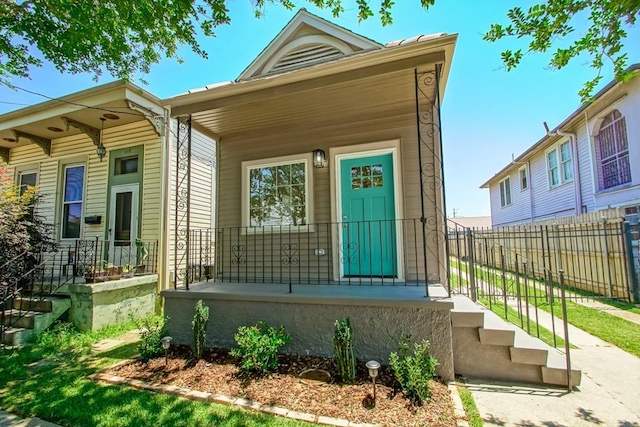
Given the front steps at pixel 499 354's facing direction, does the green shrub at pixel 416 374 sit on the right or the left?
on its right

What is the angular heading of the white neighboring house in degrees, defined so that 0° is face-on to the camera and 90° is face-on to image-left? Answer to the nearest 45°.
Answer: approximately 315°

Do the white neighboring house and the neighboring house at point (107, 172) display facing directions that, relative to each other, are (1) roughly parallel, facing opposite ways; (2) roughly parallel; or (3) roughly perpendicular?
roughly parallel

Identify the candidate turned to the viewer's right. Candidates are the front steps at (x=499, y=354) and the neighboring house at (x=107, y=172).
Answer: the front steps

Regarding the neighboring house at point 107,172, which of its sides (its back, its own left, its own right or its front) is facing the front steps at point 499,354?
left

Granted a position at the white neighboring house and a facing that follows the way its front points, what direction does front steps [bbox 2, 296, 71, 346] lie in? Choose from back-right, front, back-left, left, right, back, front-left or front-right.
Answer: right

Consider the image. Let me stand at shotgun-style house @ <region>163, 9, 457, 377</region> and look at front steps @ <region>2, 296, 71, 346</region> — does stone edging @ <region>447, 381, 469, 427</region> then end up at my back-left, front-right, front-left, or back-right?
back-left

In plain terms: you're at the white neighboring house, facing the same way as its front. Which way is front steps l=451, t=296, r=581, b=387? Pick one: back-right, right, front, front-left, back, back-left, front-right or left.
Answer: front-right

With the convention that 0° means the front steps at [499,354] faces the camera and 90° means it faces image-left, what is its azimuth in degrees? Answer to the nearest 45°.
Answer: approximately 270°

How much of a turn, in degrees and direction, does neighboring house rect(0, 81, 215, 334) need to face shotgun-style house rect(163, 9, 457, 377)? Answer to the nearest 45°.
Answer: approximately 90° to its left

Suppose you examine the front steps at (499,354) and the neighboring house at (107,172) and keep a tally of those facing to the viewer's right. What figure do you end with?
1

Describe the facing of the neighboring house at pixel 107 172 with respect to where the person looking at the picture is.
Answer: facing the viewer and to the left of the viewer

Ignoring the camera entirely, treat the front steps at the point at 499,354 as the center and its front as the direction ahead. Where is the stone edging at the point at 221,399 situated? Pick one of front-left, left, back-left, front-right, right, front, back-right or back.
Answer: back-right

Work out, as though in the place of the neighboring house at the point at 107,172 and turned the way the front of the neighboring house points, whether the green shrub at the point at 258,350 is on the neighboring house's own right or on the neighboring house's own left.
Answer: on the neighboring house's own left
